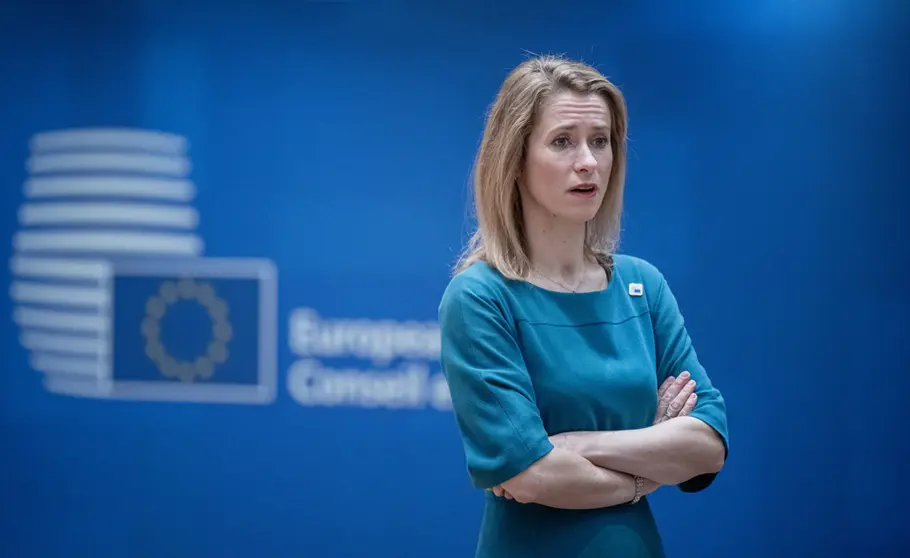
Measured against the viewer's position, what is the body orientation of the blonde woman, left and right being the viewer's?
facing the viewer and to the right of the viewer
